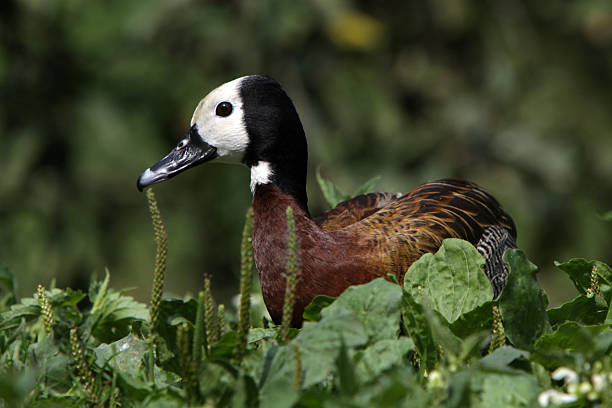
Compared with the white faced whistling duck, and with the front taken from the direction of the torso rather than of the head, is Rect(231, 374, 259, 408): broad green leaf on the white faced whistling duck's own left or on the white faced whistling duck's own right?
on the white faced whistling duck's own left

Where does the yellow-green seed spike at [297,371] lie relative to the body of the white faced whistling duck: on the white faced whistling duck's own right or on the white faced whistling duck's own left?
on the white faced whistling duck's own left

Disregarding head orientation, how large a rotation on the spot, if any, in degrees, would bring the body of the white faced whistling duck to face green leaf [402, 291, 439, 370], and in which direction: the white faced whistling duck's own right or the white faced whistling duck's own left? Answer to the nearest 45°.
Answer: approximately 90° to the white faced whistling duck's own left

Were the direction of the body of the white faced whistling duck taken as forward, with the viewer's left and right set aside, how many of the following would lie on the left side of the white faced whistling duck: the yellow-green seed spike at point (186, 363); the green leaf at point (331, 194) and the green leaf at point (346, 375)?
2

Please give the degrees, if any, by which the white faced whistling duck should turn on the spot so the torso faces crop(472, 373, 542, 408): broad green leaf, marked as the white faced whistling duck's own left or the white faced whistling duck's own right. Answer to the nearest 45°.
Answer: approximately 90° to the white faced whistling duck's own left

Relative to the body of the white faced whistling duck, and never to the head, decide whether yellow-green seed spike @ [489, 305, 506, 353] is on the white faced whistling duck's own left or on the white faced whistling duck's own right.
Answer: on the white faced whistling duck's own left

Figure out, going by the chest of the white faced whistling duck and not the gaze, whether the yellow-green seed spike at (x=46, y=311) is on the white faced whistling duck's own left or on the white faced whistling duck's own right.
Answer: on the white faced whistling duck's own left

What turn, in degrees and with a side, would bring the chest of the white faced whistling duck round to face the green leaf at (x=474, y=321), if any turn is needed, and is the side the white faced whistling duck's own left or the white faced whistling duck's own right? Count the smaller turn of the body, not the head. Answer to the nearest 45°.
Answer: approximately 90° to the white faced whistling duck's own left

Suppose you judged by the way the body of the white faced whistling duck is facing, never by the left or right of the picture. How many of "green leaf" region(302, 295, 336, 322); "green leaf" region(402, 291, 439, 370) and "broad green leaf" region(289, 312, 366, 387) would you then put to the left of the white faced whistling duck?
3

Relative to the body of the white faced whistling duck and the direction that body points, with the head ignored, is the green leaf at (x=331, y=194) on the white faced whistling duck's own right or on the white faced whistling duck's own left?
on the white faced whistling duck's own right

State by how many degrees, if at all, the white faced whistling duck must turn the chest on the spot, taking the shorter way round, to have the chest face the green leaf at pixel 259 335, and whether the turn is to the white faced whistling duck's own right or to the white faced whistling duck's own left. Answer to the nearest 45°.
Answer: approximately 90° to the white faced whistling duck's own left

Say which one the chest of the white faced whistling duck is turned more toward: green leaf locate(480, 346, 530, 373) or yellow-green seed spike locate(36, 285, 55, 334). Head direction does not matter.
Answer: the yellow-green seed spike

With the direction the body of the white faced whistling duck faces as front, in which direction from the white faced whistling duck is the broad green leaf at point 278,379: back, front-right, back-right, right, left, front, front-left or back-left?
left

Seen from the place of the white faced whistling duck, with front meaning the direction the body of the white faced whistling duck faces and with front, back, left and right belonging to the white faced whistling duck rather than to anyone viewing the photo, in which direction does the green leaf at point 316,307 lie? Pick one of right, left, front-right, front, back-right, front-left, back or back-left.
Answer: left

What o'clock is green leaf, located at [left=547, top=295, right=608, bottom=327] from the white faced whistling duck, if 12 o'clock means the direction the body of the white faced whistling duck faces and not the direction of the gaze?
The green leaf is roughly at 8 o'clock from the white faced whistling duck.

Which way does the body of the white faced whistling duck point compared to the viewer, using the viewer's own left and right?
facing to the left of the viewer

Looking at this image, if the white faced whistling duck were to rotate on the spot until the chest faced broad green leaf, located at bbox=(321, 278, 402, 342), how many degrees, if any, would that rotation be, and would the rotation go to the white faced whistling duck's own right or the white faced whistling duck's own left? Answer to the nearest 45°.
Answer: approximately 90° to the white faced whistling duck's own left
